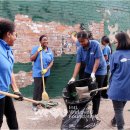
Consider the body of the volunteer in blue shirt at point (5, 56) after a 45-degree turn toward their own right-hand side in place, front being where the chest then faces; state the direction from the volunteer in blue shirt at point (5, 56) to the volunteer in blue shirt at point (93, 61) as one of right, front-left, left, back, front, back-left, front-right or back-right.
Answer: left

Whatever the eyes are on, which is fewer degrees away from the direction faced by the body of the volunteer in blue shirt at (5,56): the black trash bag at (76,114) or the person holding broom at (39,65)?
the black trash bag

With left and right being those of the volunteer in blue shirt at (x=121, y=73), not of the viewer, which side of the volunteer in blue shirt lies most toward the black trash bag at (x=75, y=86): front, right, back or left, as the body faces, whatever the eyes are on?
front

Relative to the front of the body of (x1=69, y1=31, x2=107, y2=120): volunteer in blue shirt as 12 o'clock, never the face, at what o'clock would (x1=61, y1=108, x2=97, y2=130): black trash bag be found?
The black trash bag is roughly at 11 o'clock from the volunteer in blue shirt.

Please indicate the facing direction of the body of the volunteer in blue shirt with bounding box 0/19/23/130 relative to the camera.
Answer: to the viewer's right

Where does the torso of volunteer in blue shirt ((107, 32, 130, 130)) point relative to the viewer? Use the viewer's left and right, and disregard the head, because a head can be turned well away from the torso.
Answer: facing away from the viewer and to the left of the viewer

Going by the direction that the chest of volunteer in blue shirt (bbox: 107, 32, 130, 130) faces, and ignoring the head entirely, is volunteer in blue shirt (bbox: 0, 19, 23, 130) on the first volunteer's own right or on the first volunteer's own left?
on the first volunteer's own left

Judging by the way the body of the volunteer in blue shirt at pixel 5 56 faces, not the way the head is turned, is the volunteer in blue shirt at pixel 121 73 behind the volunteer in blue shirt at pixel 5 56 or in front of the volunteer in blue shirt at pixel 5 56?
in front

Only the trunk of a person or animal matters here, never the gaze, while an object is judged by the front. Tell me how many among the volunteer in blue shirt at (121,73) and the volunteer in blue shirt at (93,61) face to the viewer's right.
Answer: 0

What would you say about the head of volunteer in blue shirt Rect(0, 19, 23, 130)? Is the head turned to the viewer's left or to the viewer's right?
to the viewer's right

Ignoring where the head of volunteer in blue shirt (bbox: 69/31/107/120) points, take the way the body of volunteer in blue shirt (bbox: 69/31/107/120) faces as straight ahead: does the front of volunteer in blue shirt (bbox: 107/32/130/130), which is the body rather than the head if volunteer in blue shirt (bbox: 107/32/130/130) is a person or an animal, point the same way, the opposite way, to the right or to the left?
to the right
